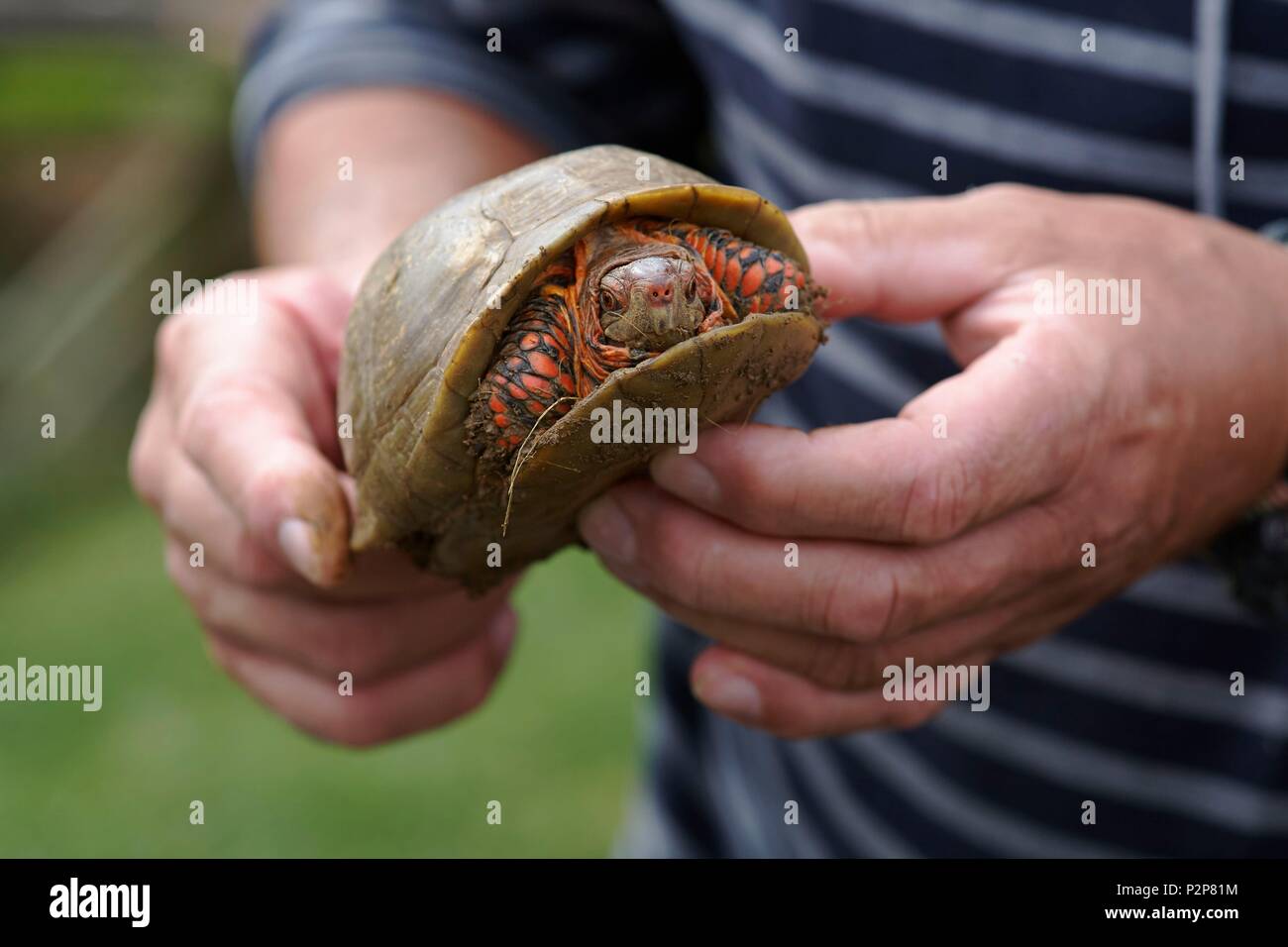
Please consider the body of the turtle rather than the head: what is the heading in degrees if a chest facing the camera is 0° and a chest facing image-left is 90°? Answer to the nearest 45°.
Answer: approximately 315°
